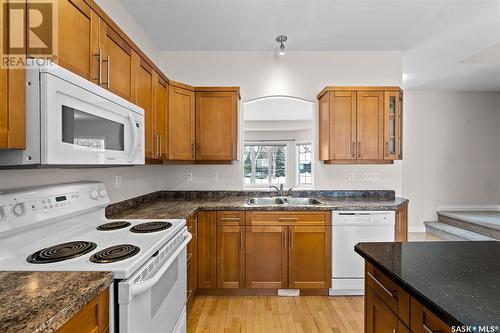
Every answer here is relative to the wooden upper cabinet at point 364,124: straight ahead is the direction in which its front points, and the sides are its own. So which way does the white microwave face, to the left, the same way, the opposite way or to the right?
to the left

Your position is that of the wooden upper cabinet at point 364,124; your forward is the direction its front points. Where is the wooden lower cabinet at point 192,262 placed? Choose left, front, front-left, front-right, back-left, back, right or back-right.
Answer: front-right

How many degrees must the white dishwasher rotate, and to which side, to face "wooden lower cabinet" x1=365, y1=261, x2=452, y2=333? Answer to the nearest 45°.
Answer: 0° — it already faces it

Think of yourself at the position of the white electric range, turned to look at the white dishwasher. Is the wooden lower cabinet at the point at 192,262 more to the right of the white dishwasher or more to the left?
left

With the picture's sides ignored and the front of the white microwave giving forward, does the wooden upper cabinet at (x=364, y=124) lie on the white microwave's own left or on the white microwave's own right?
on the white microwave's own left

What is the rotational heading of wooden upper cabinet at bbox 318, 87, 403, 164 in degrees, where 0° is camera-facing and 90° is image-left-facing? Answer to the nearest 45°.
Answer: approximately 0°

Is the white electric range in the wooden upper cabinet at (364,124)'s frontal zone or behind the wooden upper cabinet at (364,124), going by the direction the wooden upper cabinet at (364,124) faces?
frontal zone

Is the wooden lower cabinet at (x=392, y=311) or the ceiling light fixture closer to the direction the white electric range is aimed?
the wooden lower cabinet

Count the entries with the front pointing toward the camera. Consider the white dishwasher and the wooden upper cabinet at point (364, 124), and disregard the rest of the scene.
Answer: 2

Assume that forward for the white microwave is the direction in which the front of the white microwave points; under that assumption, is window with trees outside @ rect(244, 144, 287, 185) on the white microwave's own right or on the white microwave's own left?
on the white microwave's own left

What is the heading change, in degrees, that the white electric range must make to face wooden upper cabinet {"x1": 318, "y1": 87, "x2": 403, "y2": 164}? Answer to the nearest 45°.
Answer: approximately 45° to its left

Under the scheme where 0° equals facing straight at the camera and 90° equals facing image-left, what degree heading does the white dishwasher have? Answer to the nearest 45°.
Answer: approximately 0°
